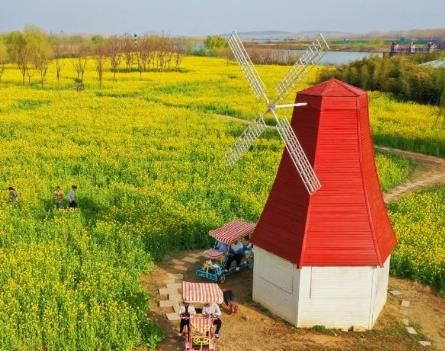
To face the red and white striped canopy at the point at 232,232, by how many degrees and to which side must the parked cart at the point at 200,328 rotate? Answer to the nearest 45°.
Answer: approximately 180°

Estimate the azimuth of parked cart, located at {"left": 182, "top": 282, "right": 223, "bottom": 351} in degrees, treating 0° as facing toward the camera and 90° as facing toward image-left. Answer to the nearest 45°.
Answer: approximately 0°

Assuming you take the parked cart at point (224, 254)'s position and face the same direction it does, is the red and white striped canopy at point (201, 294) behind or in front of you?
in front

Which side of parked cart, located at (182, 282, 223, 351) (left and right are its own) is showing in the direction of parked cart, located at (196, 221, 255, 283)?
back

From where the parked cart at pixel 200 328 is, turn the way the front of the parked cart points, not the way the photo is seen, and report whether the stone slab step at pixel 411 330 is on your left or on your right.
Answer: on your left

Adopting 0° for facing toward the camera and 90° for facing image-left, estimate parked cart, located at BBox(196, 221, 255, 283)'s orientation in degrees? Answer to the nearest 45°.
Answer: approximately 45°

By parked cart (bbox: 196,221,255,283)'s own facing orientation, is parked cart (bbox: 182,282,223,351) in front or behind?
in front

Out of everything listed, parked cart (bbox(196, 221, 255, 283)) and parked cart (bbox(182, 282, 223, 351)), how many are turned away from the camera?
0

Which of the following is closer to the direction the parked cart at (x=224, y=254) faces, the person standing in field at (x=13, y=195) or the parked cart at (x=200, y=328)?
the parked cart

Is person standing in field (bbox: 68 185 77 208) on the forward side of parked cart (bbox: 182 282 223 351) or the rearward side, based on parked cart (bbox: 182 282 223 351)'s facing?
on the rearward side

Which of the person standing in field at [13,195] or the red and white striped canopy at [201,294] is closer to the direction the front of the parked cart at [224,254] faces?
the red and white striped canopy

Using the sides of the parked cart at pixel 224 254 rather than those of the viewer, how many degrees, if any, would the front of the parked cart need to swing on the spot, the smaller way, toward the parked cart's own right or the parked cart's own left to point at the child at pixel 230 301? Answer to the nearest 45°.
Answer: approximately 45° to the parked cart's own left

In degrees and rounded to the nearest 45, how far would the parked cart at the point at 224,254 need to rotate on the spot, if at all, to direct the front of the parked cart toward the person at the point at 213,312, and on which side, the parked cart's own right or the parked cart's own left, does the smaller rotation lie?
approximately 45° to the parked cart's own left

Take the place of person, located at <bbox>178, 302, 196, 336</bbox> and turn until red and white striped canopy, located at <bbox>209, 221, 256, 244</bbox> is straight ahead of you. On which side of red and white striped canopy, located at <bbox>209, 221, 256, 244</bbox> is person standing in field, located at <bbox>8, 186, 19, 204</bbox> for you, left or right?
left
